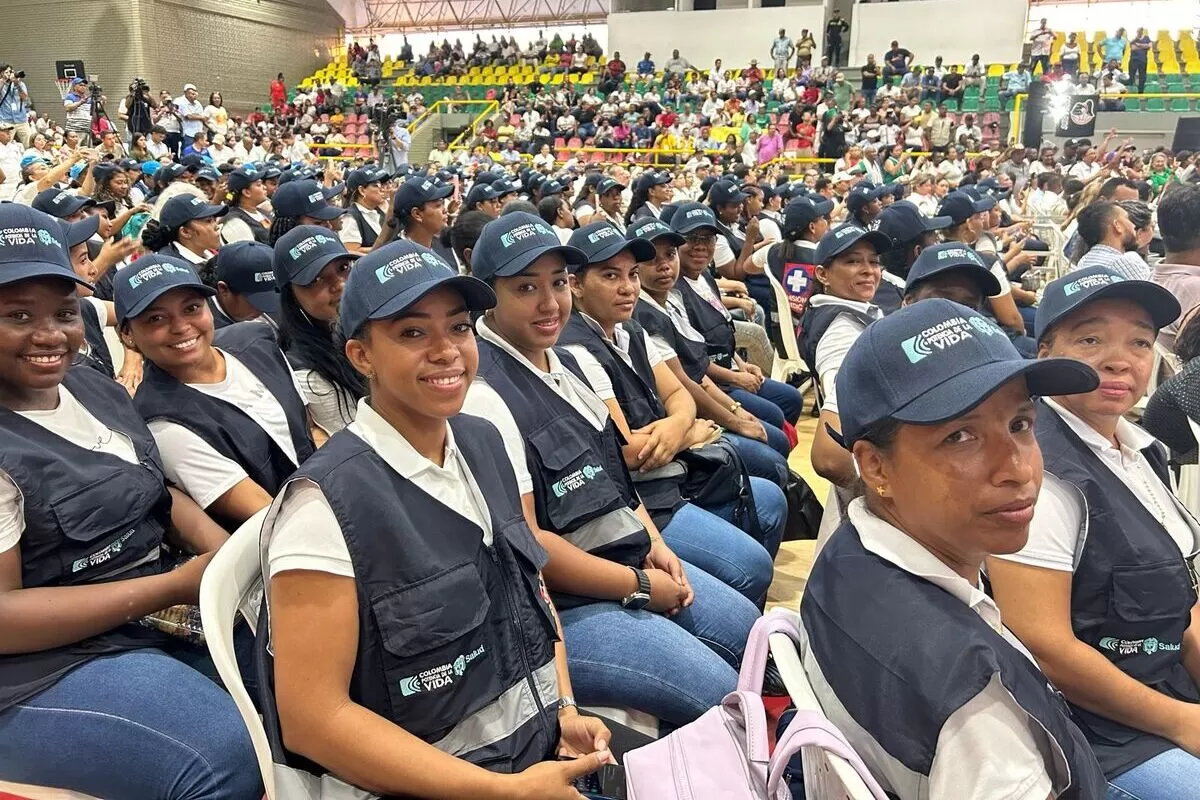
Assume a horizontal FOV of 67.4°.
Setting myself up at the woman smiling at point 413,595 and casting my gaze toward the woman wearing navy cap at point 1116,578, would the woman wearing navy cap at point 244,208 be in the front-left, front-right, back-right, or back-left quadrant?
back-left

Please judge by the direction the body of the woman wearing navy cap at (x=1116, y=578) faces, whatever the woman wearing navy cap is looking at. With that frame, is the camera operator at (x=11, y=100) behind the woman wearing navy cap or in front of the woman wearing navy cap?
behind

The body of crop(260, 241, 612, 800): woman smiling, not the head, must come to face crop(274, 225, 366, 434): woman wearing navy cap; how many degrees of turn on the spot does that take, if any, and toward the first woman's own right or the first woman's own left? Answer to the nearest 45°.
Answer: approximately 135° to the first woman's own left

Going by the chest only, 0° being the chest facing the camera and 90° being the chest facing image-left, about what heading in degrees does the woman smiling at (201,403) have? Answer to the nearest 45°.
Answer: approximately 315°

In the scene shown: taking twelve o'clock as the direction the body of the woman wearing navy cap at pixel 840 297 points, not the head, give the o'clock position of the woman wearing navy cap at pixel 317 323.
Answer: the woman wearing navy cap at pixel 317 323 is roughly at 5 o'clock from the woman wearing navy cap at pixel 840 297.

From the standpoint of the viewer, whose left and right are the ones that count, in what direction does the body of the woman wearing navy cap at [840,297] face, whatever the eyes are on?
facing to the right of the viewer

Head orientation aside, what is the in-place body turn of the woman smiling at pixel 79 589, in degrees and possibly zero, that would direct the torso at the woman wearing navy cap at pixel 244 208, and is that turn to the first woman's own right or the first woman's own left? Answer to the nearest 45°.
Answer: approximately 135° to the first woman's own left

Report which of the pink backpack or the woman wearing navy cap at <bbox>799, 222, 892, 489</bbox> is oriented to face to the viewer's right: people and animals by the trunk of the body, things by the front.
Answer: the woman wearing navy cap

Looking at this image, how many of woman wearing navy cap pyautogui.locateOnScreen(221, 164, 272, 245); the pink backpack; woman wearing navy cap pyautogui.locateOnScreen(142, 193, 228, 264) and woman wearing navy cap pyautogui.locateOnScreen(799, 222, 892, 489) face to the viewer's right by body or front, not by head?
3

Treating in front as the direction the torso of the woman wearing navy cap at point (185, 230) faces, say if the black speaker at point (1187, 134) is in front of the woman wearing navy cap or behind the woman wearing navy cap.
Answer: in front
